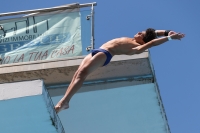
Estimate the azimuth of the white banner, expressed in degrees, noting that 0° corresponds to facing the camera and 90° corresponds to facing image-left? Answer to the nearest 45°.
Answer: approximately 0°

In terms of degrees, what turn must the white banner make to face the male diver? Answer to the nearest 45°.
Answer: approximately 45° to its left
